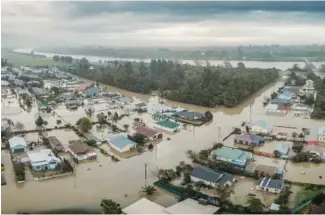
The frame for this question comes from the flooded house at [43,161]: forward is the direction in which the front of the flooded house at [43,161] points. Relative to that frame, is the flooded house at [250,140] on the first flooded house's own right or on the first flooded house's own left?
on the first flooded house's own left

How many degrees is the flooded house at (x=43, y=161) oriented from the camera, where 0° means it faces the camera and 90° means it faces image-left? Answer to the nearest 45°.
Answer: approximately 0°

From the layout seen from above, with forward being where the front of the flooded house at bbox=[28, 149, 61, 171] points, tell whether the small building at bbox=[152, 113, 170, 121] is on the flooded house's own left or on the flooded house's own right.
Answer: on the flooded house's own left

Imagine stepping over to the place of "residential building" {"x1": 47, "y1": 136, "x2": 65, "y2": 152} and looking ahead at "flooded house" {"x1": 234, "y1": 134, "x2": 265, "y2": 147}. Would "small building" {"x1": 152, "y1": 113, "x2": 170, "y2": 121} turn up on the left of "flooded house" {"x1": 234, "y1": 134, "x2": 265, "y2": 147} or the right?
left

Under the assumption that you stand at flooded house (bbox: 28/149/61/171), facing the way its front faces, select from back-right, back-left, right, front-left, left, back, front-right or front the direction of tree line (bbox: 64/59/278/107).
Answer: back-left

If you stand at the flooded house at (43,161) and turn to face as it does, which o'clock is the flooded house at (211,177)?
the flooded house at (211,177) is roughly at 10 o'clock from the flooded house at (43,161).

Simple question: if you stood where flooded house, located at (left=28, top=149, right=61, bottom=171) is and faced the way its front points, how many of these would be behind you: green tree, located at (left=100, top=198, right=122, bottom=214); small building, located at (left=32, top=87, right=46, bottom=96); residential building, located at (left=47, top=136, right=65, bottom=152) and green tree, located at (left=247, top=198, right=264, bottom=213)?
2

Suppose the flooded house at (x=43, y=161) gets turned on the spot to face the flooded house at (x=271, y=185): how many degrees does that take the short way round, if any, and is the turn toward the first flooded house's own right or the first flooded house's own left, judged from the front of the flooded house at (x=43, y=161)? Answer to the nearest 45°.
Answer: approximately 45° to the first flooded house's own left

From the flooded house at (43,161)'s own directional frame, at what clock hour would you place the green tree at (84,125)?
The green tree is roughly at 7 o'clock from the flooded house.

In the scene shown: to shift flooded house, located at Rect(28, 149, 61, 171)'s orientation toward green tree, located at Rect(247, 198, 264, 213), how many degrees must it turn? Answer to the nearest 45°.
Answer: approximately 45° to its left

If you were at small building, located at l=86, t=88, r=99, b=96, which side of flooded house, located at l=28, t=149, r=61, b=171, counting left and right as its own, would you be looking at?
back

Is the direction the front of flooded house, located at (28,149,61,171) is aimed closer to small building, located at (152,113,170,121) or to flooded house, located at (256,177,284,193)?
the flooded house
